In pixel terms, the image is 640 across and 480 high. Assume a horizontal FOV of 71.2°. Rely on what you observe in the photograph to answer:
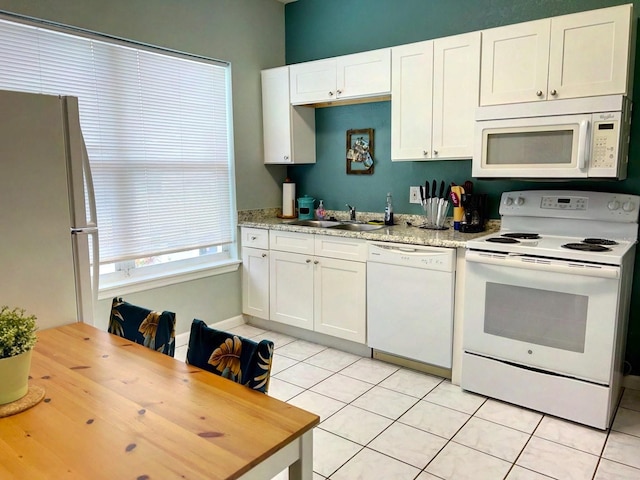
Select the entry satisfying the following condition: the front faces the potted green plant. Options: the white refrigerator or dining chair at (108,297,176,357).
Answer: the dining chair

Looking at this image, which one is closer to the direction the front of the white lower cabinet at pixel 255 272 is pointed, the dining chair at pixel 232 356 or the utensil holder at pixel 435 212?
the dining chair

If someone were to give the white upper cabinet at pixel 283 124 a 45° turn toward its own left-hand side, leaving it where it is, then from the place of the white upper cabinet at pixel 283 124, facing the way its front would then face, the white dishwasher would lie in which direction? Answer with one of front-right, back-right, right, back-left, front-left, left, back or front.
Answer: front-left

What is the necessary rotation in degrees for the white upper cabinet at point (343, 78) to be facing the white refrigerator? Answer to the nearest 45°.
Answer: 0° — it already faces it

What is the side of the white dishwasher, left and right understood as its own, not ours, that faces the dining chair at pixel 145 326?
front

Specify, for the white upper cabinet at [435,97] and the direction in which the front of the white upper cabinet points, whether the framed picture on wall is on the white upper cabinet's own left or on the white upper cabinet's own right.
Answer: on the white upper cabinet's own right

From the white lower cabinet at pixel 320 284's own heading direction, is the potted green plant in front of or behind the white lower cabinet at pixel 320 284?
in front

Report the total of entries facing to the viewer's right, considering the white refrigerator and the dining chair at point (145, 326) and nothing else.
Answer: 1

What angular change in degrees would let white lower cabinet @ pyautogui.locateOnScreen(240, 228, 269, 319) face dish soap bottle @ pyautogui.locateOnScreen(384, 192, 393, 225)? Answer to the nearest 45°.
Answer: approximately 135° to its left

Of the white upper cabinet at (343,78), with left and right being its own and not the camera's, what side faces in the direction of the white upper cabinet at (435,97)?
left

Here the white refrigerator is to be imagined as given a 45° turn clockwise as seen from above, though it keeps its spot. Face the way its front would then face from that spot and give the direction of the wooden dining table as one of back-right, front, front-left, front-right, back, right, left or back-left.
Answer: front-right

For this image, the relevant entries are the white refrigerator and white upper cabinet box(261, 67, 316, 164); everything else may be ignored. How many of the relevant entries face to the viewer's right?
1
